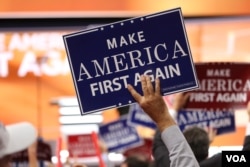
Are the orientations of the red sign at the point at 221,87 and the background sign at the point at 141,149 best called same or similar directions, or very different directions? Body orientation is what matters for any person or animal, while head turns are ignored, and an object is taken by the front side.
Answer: same or similar directions

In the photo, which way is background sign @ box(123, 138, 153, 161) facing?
toward the camera

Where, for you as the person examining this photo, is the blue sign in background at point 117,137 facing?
facing the viewer

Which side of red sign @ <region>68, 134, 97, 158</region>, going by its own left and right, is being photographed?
front

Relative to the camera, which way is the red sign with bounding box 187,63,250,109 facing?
toward the camera

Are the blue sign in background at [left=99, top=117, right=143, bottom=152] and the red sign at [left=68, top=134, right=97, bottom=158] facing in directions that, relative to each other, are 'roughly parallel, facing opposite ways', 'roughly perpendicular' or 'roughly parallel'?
roughly parallel

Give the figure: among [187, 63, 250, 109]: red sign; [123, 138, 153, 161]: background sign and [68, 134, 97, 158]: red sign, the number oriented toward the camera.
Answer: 3
